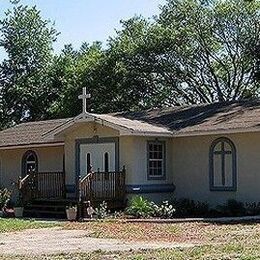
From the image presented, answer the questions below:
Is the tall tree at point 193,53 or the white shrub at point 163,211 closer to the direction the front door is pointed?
the white shrub

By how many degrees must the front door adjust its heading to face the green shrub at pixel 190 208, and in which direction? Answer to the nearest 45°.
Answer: approximately 45° to its left

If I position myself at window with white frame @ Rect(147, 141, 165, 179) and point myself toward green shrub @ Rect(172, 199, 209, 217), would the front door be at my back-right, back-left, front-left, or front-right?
back-right

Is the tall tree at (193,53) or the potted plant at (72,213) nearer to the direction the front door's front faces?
the potted plant

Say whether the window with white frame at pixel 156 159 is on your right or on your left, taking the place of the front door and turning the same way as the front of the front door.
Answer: on your left

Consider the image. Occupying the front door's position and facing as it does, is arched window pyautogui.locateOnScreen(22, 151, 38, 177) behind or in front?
behind

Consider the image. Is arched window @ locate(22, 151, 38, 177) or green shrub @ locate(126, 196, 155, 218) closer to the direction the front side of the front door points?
the green shrub

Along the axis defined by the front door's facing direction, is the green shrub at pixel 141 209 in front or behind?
in front

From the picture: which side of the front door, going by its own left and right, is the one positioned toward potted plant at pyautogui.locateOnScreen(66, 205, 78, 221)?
front

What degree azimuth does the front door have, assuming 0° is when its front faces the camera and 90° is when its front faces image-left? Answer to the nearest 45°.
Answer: approximately 0°
